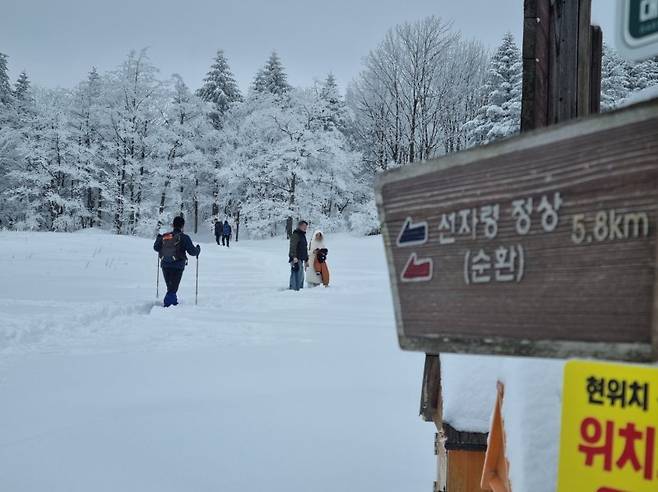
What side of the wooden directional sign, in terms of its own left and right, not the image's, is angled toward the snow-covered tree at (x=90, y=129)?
right

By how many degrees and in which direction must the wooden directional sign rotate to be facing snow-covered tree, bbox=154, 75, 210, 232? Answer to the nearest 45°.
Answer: approximately 90° to its right

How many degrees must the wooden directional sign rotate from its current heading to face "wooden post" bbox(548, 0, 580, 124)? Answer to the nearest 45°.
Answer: approximately 135° to its right

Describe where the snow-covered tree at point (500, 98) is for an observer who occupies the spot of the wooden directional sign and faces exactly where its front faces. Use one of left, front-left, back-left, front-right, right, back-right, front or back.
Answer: back-right

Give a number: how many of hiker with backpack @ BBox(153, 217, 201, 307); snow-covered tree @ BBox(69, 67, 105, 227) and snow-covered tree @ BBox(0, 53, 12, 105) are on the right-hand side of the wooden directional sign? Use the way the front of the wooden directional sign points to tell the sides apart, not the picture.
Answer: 3

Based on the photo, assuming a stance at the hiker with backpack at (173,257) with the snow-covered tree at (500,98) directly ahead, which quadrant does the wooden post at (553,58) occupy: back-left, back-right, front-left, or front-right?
back-right

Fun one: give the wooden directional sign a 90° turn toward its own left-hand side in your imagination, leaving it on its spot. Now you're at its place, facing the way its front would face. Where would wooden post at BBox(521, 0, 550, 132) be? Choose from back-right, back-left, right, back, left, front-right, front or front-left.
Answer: back-left

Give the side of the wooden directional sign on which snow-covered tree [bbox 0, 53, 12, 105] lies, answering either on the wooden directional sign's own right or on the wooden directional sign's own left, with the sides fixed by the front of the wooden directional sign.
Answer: on the wooden directional sign's own right

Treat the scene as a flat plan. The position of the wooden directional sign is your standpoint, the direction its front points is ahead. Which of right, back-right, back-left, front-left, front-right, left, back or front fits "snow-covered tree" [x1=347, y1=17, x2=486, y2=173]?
back-right

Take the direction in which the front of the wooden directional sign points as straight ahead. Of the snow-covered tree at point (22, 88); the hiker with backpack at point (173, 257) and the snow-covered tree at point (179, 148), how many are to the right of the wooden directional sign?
3

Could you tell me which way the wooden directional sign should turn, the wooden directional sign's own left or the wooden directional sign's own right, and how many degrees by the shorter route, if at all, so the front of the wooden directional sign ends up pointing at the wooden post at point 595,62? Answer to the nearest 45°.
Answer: approximately 135° to the wooden directional sign's own right

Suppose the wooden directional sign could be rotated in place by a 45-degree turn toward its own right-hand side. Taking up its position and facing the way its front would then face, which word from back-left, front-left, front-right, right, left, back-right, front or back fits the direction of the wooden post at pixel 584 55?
right

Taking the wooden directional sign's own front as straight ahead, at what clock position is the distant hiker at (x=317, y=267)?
The distant hiker is roughly at 4 o'clock from the wooden directional sign.

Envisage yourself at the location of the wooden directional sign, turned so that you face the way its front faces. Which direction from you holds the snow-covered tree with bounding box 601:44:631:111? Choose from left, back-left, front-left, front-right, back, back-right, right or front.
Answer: back-right

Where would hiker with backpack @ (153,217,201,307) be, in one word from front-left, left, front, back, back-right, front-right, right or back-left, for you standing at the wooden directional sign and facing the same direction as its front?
right

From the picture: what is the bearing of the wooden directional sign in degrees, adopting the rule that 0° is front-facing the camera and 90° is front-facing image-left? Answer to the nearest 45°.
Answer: approximately 45°

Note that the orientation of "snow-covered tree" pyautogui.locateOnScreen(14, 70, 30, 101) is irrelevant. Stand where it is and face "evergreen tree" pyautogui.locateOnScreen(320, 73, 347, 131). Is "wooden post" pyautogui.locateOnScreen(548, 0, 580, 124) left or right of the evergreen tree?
right
